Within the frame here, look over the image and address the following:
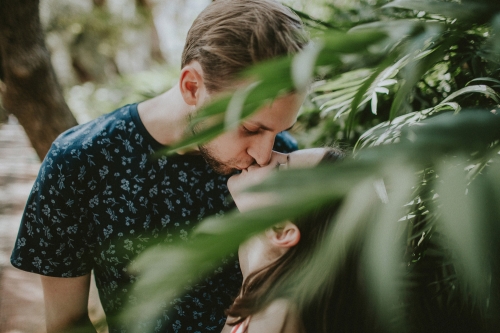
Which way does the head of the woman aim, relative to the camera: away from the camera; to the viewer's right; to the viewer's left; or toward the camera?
to the viewer's left

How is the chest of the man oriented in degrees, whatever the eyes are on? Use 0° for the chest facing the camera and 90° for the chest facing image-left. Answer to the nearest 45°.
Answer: approximately 315°

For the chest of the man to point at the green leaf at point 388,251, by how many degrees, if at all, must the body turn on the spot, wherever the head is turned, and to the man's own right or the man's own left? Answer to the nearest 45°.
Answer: approximately 45° to the man's own right

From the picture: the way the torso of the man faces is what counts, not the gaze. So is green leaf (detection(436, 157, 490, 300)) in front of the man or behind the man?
in front

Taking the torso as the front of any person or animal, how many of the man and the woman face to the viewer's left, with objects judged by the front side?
1

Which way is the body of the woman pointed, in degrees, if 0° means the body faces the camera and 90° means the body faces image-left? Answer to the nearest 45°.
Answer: approximately 90°
